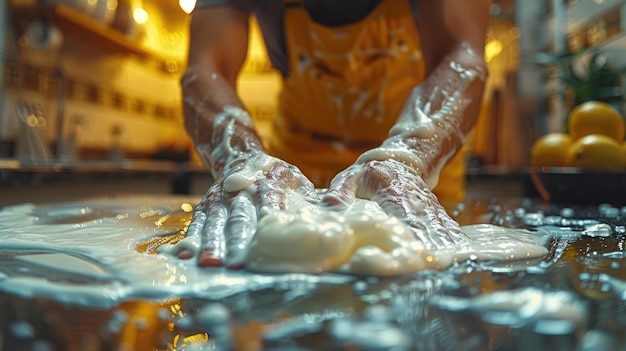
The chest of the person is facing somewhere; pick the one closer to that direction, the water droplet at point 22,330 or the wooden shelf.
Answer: the water droplet

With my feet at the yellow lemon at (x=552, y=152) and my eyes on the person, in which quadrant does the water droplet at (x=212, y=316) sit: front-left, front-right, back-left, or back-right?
front-left

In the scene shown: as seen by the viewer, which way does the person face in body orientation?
toward the camera

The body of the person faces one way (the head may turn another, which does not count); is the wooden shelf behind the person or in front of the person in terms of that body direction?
behind

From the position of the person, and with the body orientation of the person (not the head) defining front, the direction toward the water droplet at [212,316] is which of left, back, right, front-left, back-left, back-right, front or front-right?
front

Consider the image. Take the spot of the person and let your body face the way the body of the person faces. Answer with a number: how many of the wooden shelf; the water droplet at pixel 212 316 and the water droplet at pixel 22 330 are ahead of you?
2
